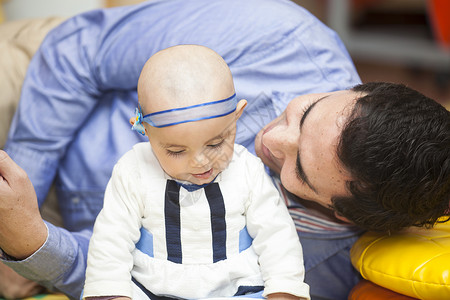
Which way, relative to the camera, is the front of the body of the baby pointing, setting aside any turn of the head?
toward the camera
